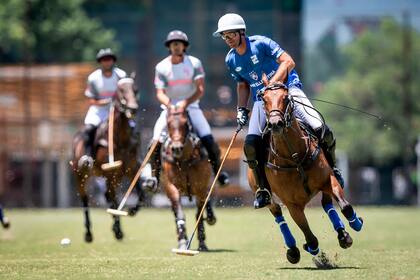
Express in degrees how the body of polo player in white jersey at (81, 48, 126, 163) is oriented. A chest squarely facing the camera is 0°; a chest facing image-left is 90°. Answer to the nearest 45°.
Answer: approximately 0°

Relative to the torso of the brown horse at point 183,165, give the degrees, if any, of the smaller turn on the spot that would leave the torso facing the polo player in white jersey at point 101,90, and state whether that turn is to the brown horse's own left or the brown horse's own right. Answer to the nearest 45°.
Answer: approximately 135° to the brown horse's own right

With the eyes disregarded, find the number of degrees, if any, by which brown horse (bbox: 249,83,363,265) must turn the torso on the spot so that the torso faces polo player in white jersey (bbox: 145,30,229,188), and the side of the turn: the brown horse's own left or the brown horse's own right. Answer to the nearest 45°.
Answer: approximately 90° to the brown horse's own right

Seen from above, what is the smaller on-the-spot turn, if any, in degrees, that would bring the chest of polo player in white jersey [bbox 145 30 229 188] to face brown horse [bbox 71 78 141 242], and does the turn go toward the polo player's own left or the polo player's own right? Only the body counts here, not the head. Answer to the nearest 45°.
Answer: approximately 135° to the polo player's own right

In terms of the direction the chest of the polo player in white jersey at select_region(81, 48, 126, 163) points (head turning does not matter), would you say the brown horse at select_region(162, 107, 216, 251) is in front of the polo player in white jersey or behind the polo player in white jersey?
in front

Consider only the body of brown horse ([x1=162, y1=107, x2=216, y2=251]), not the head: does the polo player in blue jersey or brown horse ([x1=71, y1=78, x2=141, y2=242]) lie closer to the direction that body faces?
the polo player in blue jersey

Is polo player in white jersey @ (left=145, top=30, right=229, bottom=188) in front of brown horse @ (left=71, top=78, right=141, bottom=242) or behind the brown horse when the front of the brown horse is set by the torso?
in front

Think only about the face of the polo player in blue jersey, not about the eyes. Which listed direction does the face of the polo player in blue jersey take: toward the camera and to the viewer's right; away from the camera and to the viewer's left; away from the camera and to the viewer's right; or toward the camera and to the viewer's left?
toward the camera and to the viewer's left

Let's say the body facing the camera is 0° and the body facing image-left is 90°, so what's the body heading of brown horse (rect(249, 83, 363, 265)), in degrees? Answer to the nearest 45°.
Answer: approximately 45°
